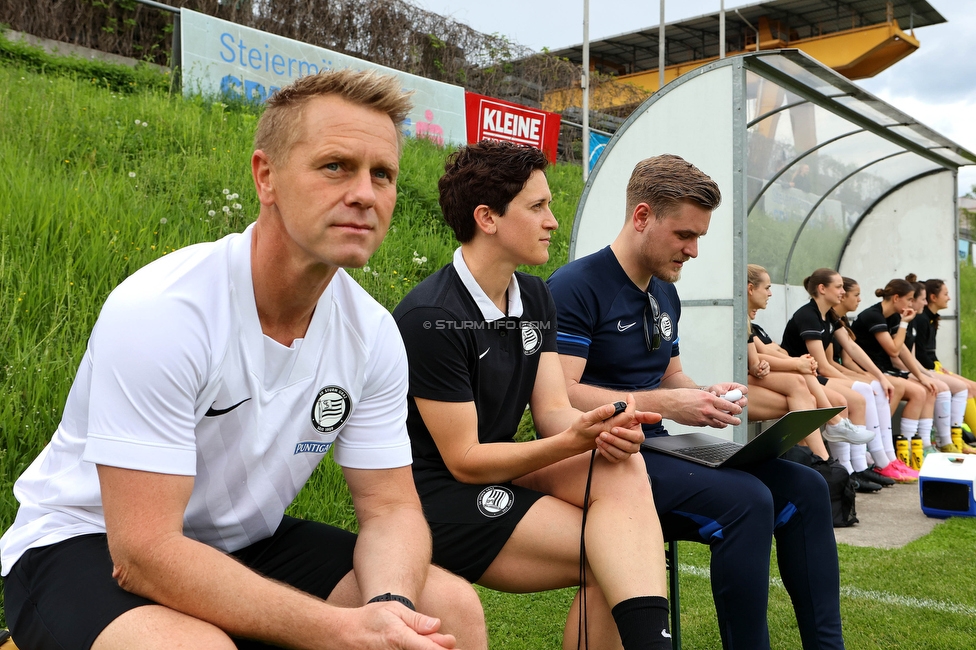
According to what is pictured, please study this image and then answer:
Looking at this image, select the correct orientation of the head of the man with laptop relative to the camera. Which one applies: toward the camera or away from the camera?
toward the camera

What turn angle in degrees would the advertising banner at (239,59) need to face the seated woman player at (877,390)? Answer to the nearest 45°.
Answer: approximately 45° to its left

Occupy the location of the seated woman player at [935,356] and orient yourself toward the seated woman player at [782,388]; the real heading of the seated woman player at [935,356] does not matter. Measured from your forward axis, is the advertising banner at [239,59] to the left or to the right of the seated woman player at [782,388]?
right

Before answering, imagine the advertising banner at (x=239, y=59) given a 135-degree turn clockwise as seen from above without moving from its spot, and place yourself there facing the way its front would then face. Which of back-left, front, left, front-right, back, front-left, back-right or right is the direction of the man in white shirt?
left
